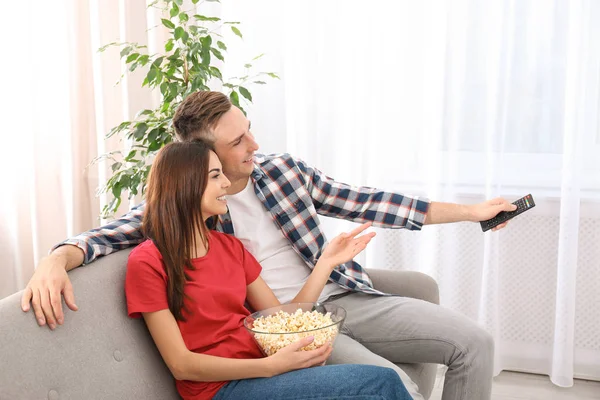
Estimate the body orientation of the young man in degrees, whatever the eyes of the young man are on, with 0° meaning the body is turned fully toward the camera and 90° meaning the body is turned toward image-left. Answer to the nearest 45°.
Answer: approximately 315°

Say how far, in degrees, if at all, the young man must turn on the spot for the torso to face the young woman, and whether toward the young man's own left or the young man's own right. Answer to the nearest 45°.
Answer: approximately 90° to the young man's own right

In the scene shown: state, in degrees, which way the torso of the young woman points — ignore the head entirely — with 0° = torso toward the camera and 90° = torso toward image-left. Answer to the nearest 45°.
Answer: approximately 315°

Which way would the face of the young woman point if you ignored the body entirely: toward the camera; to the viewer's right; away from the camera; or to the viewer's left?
to the viewer's right
